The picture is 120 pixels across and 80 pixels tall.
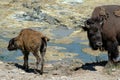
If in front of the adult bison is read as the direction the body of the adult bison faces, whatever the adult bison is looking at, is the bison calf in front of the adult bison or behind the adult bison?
in front

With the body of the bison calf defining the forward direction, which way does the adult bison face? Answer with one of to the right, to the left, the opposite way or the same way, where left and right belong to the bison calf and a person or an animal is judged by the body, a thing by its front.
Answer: to the left

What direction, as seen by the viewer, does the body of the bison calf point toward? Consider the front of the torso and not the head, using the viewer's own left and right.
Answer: facing away from the viewer and to the left of the viewer

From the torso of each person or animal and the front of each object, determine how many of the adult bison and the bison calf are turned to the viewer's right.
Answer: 0

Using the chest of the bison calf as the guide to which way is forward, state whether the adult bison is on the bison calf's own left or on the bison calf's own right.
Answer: on the bison calf's own right
